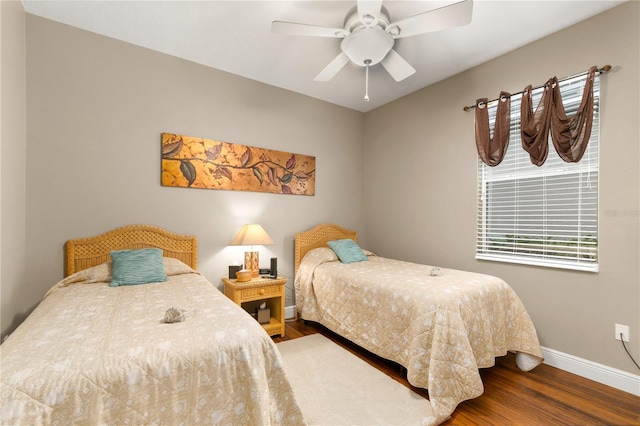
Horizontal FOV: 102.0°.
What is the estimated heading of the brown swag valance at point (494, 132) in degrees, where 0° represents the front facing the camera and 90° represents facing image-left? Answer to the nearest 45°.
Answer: approximately 45°

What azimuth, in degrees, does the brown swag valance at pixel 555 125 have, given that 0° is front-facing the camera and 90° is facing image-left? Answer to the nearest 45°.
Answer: approximately 45°

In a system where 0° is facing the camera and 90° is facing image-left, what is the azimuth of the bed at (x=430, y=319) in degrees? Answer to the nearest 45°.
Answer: approximately 315°

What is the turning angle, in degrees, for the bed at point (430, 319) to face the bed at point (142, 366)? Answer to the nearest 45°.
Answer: approximately 90° to its right

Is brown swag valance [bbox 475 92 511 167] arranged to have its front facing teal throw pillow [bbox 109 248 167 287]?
yes

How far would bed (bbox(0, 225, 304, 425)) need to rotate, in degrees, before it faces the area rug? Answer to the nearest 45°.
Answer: approximately 90° to its left

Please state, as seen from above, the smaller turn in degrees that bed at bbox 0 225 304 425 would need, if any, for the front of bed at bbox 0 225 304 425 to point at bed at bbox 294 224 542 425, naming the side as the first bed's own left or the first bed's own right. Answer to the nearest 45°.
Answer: approximately 90° to the first bed's own left

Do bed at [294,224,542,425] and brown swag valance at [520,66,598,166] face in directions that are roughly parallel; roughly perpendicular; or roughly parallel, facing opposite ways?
roughly perpendicular
